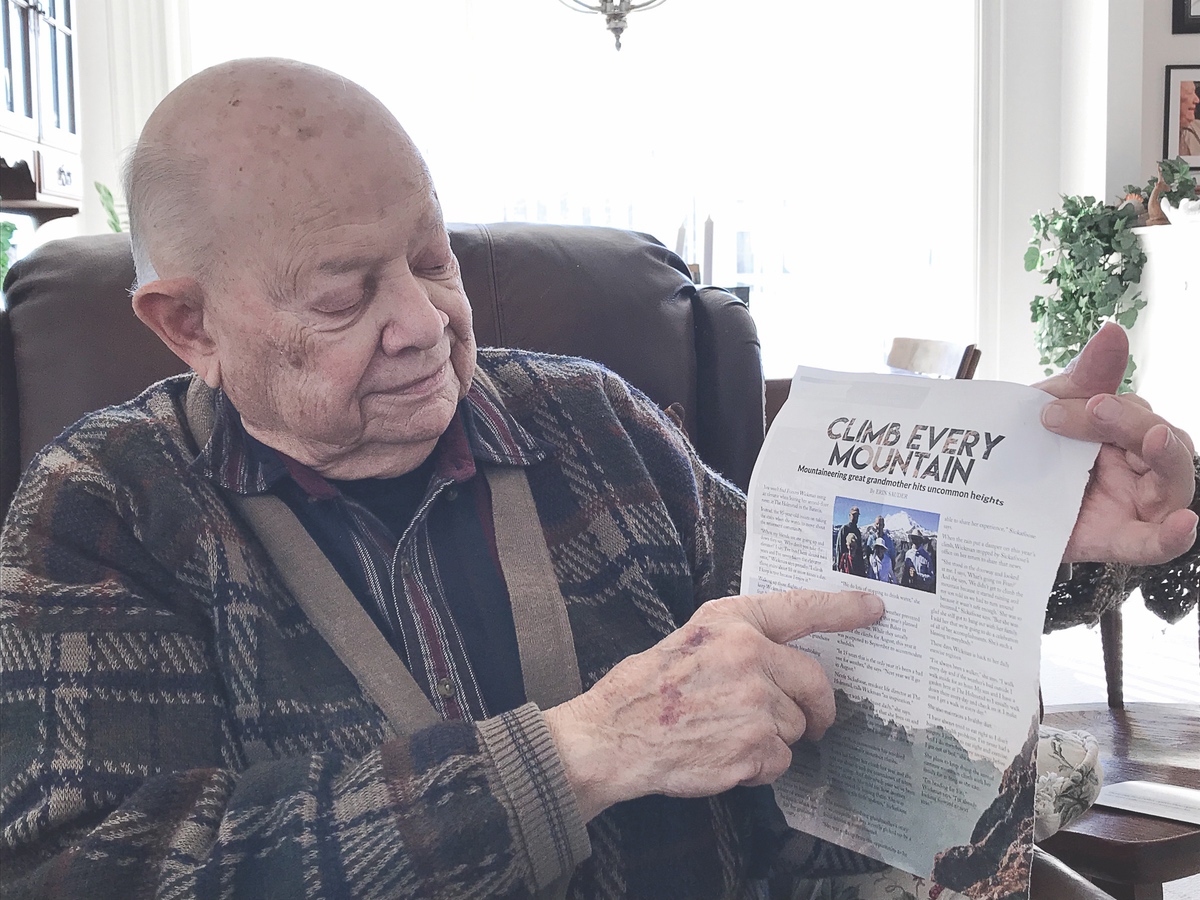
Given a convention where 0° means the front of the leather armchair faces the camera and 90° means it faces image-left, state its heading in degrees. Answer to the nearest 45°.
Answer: approximately 0°

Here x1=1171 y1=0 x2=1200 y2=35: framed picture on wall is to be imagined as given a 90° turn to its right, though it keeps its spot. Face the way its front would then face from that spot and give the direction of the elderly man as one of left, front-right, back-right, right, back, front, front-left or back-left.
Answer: left

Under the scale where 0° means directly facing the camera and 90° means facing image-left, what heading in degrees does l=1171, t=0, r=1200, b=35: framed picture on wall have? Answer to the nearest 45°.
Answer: approximately 0°

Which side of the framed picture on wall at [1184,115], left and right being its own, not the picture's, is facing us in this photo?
front

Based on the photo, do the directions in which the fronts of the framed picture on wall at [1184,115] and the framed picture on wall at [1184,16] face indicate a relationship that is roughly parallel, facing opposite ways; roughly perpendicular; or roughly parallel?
roughly parallel

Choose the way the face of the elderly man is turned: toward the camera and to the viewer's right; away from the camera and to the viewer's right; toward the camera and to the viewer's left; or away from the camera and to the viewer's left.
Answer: toward the camera and to the viewer's right
